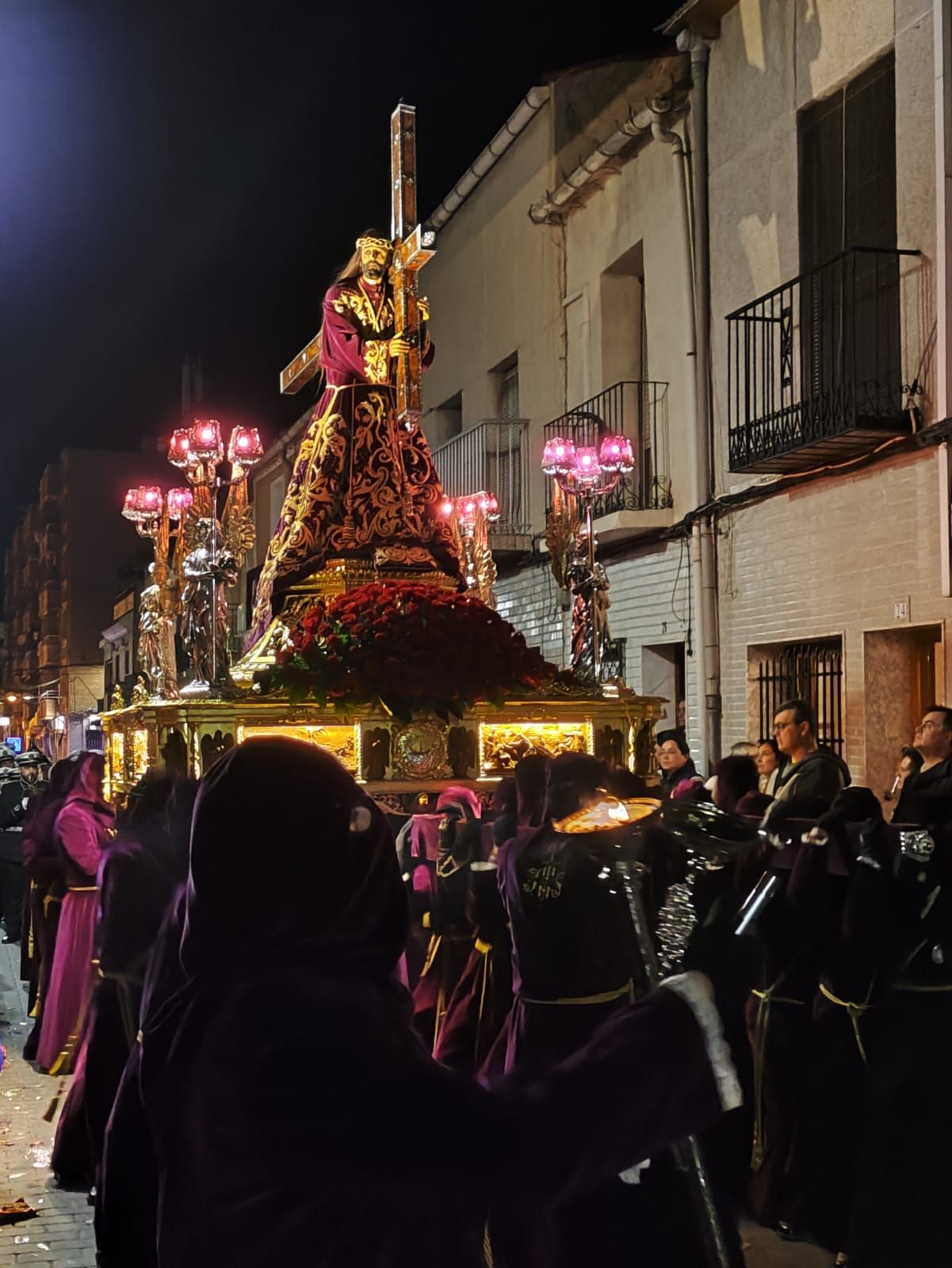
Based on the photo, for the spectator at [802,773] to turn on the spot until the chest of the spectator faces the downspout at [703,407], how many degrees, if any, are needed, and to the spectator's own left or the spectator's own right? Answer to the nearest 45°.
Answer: approximately 90° to the spectator's own right

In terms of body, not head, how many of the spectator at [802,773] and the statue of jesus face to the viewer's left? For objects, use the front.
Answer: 1

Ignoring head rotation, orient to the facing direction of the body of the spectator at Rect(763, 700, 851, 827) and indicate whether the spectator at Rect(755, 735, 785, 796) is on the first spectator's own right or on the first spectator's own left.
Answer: on the first spectator's own right

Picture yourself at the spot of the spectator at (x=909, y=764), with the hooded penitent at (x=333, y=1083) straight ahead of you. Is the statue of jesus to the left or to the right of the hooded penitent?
right

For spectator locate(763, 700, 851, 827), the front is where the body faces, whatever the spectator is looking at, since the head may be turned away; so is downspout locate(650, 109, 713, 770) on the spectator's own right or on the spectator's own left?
on the spectator's own right

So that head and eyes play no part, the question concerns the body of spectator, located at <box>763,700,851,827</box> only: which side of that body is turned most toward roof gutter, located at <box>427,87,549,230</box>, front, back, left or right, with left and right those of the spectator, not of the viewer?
right

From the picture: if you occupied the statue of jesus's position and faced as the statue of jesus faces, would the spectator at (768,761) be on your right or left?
on your left

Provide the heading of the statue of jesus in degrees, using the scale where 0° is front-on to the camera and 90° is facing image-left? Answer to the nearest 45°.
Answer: approximately 315°

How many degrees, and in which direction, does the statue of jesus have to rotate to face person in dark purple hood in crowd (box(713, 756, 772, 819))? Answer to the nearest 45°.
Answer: approximately 45° to its left

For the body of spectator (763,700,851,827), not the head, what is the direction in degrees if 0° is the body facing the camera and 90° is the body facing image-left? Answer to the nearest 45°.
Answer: approximately 90°

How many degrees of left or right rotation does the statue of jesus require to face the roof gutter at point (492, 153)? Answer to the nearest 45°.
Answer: approximately 135° to its left

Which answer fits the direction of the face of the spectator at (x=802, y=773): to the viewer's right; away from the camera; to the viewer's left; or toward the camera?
to the viewer's left
